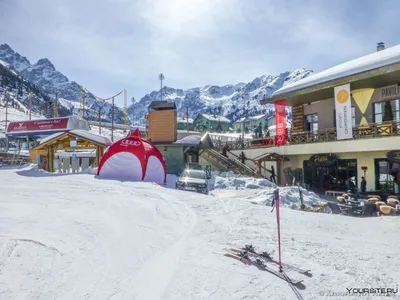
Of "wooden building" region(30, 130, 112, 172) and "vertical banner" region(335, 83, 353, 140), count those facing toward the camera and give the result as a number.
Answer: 2

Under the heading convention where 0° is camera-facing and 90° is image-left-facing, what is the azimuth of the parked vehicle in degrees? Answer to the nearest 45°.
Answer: approximately 45°

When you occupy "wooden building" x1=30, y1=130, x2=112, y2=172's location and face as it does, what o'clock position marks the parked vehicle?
The parked vehicle is roughly at 11 o'clock from the wooden building.

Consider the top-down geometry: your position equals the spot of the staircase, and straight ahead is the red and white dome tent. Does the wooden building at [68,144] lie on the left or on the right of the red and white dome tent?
right

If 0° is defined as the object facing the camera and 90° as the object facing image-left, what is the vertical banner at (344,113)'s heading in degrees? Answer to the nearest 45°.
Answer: approximately 0°

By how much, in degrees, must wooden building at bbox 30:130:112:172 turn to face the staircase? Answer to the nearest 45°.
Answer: approximately 90° to its left

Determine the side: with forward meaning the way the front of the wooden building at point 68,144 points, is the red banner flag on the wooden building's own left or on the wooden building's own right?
on the wooden building's own left

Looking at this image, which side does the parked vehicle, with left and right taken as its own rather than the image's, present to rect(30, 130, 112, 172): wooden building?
right

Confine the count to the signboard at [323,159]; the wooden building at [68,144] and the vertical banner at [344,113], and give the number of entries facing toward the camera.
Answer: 3
